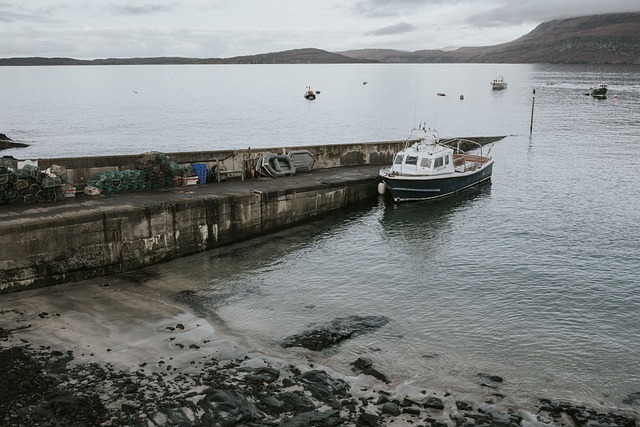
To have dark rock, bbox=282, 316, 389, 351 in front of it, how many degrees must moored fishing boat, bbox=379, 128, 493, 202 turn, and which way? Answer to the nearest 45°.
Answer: approximately 45° to its left

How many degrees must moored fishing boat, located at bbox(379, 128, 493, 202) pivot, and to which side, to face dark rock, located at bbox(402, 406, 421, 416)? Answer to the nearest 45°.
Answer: approximately 45° to its left

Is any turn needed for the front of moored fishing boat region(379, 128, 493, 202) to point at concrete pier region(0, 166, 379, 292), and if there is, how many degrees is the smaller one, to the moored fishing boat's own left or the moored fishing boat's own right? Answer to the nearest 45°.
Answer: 0° — it already faces it

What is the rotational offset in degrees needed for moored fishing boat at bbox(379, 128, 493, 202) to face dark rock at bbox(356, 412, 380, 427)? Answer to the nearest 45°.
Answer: approximately 45° to its left

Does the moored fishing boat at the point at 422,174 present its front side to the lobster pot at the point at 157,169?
yes

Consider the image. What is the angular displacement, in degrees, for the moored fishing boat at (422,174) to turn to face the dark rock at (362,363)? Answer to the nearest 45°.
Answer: approximately 45° to its left

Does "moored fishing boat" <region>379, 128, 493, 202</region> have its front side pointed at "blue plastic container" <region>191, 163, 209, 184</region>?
yes

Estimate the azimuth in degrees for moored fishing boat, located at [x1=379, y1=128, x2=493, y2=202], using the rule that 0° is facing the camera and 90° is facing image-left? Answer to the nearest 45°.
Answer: approximately 45°
